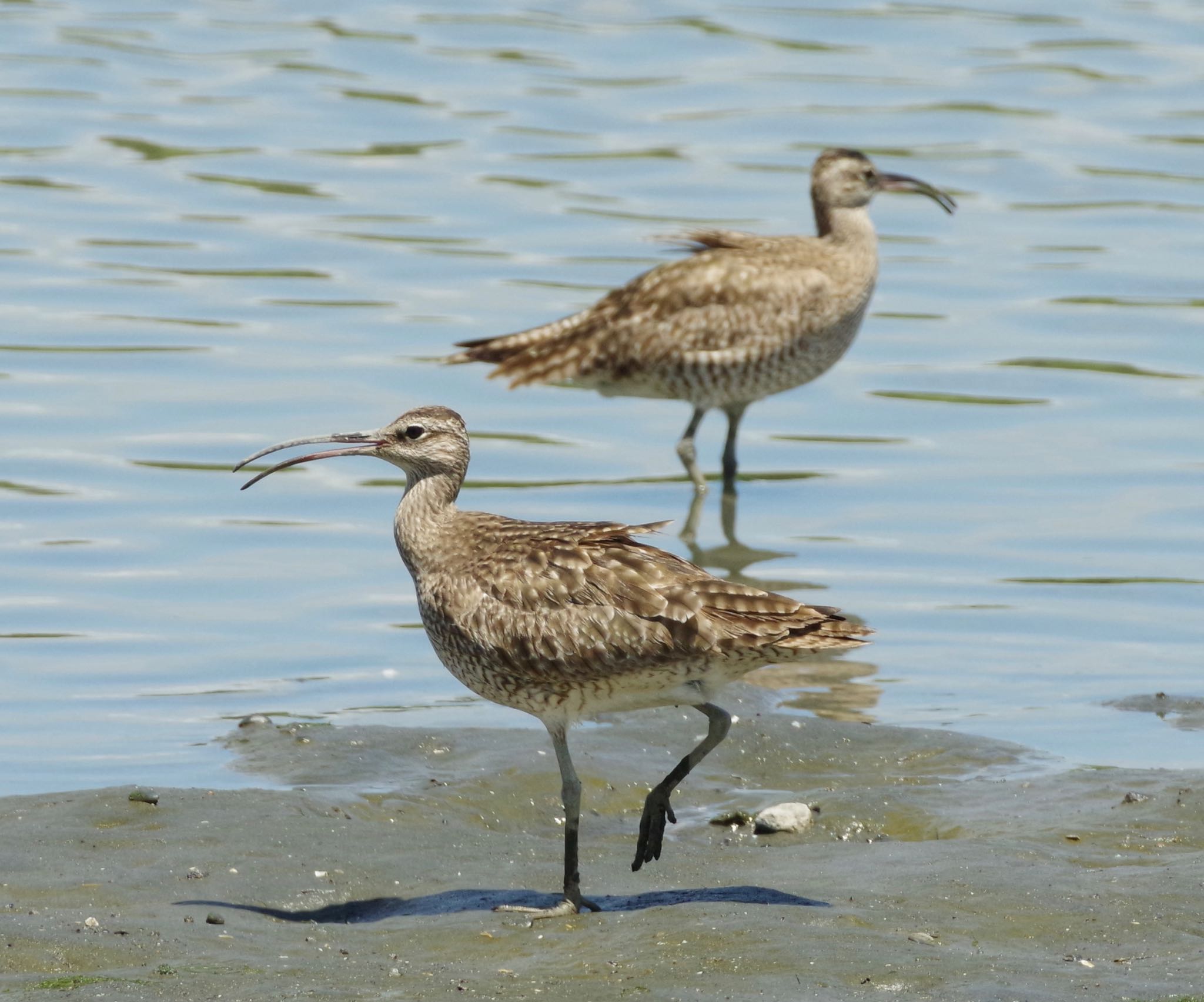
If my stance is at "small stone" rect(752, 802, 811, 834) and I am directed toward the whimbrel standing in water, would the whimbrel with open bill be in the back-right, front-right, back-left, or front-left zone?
back-left

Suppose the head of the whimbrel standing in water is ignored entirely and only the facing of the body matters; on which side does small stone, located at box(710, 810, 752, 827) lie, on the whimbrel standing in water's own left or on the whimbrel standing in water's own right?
on the whimbrel standing in water's own right

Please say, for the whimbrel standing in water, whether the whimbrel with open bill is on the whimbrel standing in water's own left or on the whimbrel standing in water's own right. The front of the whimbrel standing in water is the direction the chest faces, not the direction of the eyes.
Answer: on the whimbrel standing in water's own right

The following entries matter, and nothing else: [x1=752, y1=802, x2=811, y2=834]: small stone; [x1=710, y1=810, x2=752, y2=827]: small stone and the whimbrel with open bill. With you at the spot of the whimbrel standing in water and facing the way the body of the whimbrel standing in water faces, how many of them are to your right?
3

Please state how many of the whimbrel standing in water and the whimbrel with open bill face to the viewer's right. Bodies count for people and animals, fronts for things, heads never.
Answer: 1

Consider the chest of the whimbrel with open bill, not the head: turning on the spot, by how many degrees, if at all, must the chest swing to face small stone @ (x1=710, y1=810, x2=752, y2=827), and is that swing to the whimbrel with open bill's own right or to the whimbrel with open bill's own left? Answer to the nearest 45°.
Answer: approximately 135° to the whimbrel with open bill's own right

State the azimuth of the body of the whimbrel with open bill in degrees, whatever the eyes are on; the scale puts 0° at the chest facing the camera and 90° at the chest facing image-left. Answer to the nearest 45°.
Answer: approximately 90°

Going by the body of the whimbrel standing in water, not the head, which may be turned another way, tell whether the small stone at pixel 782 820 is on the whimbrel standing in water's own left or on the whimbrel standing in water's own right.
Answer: on the whimbrel standing in water's own right

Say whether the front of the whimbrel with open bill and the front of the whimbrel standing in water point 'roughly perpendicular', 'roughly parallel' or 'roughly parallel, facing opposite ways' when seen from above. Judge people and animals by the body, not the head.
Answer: roughly parallel, facing opposite ways

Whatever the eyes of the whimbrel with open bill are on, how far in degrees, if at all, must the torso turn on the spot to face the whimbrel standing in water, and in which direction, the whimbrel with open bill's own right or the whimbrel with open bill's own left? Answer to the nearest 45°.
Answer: approximately 90° to the whimbrel with open bill's own right

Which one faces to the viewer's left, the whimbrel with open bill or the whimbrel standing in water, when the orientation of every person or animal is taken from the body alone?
the whimbrel with open bill

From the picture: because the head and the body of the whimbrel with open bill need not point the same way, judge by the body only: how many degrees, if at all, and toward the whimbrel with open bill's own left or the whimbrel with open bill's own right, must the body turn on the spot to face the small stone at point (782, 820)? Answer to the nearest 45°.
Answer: approximately 135° to the whimbrel with open bill's own right

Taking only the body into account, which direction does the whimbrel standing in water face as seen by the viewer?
to the viewer's right
